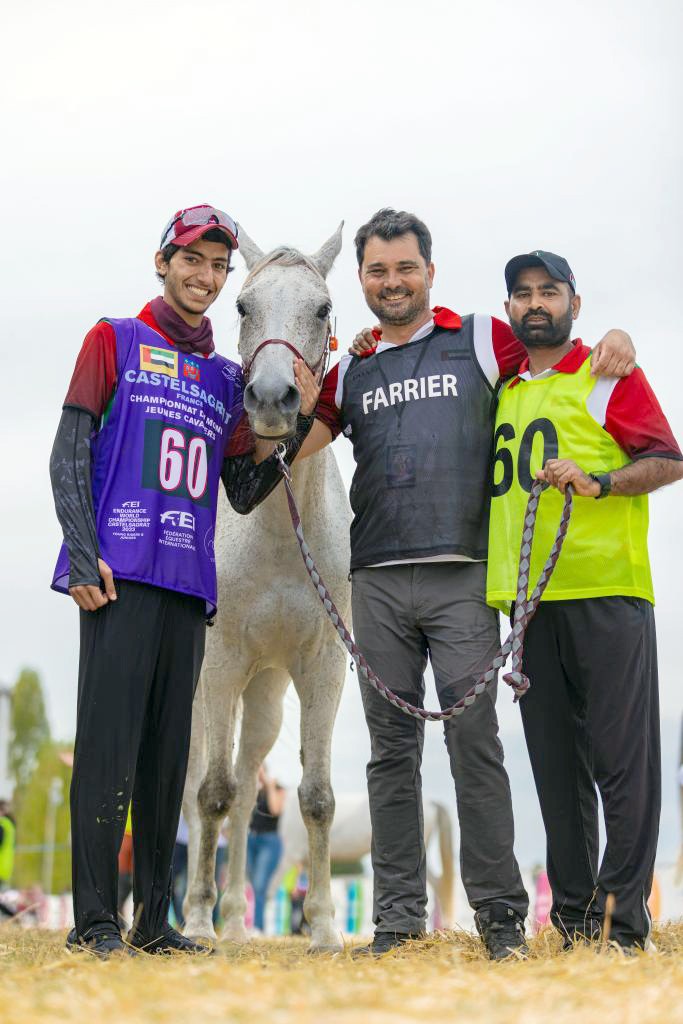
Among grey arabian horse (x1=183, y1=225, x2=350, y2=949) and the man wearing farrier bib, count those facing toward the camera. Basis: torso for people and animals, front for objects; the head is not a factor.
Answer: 2

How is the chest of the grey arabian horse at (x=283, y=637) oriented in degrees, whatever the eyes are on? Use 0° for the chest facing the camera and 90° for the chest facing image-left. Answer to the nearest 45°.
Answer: approximately 0°

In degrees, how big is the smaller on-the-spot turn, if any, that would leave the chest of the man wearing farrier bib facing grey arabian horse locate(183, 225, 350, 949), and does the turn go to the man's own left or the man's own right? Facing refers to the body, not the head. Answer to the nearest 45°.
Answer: approximately 135° to the man's own right

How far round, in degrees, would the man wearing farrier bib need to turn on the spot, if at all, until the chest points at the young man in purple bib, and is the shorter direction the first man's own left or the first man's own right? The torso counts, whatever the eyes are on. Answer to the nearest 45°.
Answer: approximately 90° to the first man's own right

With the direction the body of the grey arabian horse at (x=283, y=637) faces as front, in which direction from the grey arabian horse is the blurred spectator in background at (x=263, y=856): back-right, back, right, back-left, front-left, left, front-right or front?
back

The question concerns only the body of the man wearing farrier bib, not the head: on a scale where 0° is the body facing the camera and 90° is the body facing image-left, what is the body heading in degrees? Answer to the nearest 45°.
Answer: approximately 0°
